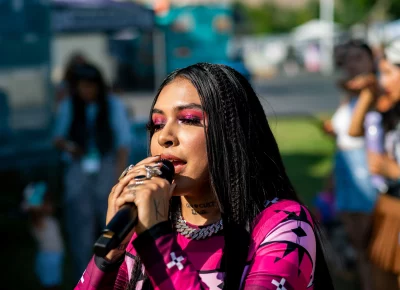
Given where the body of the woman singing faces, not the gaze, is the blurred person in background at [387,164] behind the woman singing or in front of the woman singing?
behind

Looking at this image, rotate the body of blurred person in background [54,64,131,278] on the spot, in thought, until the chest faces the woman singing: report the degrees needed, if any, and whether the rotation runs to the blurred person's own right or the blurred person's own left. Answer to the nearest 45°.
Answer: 0° — they already face them

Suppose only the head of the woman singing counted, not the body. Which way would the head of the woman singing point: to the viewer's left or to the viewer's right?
to the viewer's left

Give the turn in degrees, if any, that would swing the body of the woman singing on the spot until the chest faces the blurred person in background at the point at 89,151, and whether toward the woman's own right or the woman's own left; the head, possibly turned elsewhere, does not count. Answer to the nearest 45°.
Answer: approximately 135° to the woman's own right

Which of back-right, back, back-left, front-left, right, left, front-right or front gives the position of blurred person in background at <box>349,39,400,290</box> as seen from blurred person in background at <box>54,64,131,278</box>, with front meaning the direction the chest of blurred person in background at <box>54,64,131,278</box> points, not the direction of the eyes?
front-left

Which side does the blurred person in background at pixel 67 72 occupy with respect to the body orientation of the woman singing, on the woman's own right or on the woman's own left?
on the woman's own right

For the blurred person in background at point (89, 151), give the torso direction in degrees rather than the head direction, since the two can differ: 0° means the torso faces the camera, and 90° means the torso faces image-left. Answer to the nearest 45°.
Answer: approximately 0°

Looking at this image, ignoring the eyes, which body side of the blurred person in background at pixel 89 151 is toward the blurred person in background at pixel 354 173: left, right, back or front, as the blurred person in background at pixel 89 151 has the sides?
left
